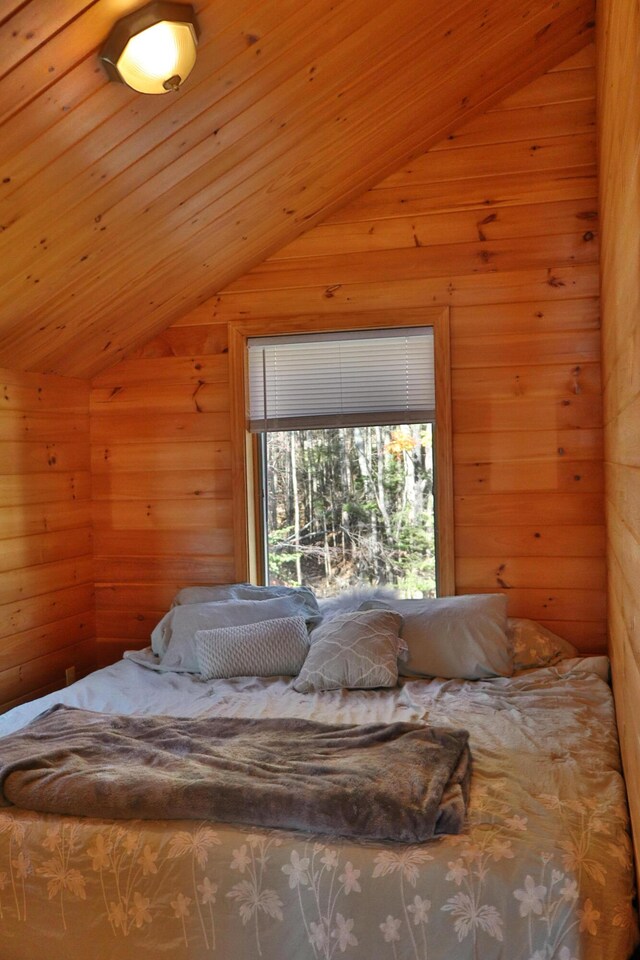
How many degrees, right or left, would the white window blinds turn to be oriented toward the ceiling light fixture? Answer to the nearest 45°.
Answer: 0° — it already faces it

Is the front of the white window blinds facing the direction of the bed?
yes

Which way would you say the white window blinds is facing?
toward the camera

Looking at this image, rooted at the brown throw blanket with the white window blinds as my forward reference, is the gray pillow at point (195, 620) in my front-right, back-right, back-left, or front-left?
front-left

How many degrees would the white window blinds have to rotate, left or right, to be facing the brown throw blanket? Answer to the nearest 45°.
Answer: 0° — it already faces it
